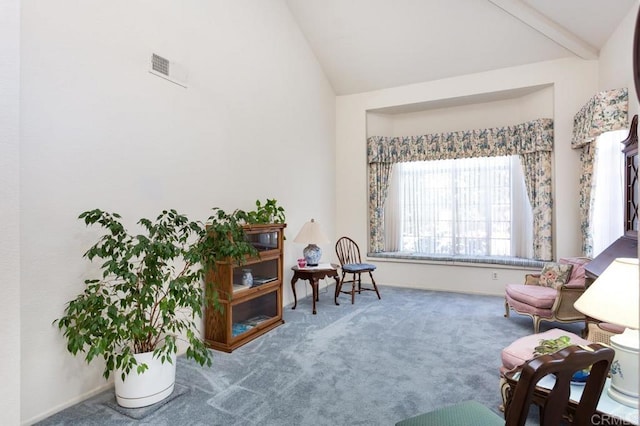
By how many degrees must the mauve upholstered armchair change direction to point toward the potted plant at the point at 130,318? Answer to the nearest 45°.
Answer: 0° — it already faces it

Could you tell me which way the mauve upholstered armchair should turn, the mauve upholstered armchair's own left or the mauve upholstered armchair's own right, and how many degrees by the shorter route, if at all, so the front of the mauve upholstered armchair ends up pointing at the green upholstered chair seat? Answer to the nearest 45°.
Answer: approximately 45° to the mauve upholstered armchair's own left

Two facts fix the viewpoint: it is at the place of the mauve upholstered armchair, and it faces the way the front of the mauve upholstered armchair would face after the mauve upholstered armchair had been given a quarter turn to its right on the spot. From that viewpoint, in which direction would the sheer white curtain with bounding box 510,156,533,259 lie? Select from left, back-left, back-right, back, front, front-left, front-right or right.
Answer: front-right

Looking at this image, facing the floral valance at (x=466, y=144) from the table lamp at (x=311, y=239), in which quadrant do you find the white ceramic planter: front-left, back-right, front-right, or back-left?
back-right

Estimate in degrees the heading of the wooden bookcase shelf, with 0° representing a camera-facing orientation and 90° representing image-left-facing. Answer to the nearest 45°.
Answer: approximately 315°

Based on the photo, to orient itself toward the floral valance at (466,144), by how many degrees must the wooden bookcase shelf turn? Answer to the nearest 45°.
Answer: approximately 45° to its left

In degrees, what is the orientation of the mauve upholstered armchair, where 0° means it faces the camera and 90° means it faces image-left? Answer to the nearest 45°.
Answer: approximately 45°

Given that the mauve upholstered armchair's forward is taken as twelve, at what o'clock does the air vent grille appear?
The air vent grille is roughly at 12 o'clock from the mauve upholstered armchair.

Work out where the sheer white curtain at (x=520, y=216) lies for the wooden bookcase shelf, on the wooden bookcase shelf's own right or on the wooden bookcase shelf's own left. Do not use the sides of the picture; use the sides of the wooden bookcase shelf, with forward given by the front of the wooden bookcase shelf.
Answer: on the wooden bookcase shelf's own left
